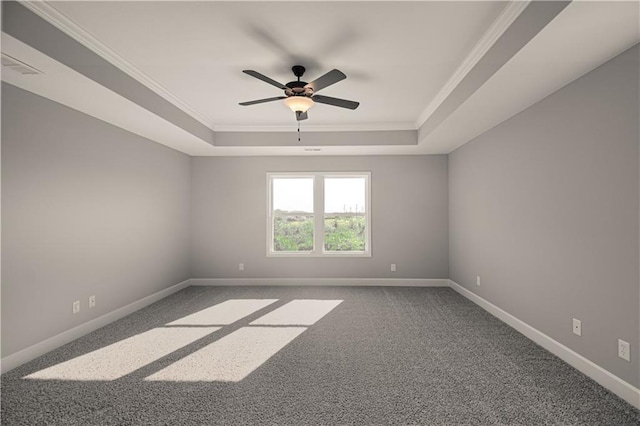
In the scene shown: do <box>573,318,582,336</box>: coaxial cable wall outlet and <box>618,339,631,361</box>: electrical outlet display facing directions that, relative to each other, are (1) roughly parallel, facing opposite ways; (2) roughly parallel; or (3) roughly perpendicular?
roughly parallel

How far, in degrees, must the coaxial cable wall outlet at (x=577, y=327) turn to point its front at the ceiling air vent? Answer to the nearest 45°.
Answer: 0° — it already faces it

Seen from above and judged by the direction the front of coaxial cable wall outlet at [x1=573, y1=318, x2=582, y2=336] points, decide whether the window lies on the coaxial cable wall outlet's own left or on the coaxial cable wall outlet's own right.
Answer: on the coaxial cable wall outlet's own right

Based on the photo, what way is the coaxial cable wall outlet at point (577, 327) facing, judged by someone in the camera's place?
facing the viewer and to the left of the viewer

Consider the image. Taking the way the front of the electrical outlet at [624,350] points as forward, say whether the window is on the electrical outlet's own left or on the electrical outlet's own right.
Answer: on the electrical outlet's own right

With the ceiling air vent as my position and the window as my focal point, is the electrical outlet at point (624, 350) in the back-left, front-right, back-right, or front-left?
front-right

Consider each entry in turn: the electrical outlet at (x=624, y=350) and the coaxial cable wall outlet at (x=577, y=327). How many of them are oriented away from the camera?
0

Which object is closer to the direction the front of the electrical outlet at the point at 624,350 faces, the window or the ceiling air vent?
the ceiling air vent

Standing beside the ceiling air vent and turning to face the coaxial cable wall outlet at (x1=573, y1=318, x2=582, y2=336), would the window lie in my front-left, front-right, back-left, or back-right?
front-left

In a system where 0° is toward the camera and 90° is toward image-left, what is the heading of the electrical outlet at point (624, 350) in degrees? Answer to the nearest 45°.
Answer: approximately 45°

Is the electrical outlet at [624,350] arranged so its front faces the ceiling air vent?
yes

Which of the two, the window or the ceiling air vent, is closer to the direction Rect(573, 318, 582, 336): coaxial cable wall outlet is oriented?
the ceiling air vent
